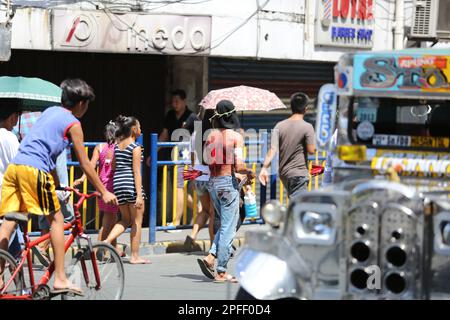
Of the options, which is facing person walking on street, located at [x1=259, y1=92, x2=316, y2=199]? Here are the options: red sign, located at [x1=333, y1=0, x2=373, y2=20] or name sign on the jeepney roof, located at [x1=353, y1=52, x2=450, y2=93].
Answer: the red sign

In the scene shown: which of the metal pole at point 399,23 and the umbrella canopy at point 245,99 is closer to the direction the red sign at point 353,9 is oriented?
the umbrella canopy

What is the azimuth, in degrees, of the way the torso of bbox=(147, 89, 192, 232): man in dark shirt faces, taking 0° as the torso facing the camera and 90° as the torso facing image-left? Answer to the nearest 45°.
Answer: approximately 45°

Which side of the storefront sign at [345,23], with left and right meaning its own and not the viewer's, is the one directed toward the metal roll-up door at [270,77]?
right

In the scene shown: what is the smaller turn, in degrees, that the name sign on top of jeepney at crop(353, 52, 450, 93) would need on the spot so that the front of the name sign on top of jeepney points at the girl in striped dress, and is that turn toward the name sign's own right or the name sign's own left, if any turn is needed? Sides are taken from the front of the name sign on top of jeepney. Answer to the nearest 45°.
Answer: approximately 135° to the name sign's own right

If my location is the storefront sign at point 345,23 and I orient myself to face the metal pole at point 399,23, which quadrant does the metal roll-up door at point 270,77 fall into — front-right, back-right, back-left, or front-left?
back-left

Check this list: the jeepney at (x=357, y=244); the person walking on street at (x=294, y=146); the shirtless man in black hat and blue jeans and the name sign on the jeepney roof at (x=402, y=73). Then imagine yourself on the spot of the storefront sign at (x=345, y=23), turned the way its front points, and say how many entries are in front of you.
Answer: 4

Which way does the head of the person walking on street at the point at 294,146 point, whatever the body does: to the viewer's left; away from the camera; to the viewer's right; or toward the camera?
away from the camera
